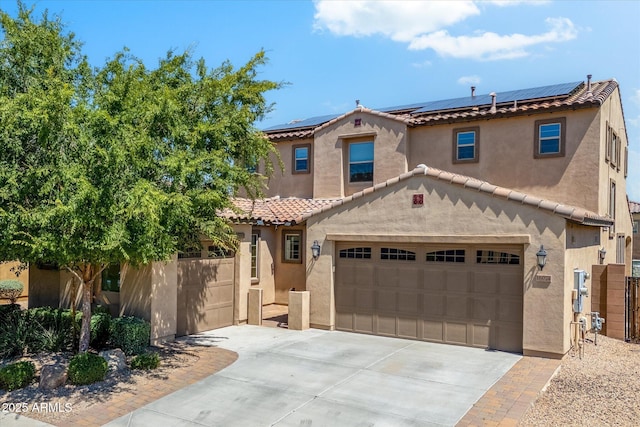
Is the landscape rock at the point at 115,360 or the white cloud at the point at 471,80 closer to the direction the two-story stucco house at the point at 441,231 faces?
the landscape rock

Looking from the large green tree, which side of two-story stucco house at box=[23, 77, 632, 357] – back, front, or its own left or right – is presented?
front

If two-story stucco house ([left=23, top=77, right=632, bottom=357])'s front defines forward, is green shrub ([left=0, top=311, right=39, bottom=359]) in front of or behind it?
in front

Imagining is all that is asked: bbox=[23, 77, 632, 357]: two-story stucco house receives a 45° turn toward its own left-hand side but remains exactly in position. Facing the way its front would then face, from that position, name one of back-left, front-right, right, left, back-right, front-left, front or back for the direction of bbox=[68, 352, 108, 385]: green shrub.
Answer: front-right

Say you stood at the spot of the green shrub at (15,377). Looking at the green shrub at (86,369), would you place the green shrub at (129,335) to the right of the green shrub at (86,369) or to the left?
left

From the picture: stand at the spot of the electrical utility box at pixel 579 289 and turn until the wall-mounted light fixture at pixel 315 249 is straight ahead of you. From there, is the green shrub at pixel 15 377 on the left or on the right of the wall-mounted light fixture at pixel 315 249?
left

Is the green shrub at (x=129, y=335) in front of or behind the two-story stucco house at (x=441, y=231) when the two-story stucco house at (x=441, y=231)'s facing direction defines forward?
in front

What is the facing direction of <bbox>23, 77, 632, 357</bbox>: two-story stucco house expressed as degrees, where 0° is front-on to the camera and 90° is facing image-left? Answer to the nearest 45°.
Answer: approximately 45°
